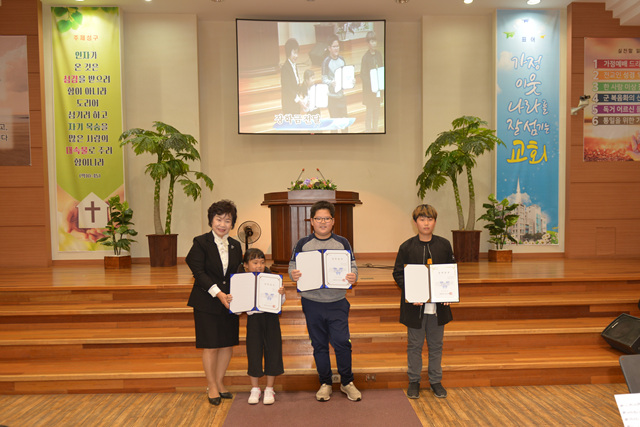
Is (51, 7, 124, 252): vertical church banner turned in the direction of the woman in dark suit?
yes

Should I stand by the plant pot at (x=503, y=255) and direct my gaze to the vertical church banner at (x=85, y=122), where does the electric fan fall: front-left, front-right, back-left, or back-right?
front-left

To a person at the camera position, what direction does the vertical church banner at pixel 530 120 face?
facing the viewer

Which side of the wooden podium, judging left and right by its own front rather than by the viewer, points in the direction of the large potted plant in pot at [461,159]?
left

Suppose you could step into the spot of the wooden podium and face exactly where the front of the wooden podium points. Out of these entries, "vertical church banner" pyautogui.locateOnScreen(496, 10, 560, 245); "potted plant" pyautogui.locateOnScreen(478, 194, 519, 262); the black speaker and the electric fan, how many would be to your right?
1

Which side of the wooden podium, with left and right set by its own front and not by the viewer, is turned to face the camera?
front

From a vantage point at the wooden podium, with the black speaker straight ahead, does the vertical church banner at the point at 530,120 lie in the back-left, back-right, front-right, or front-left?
front-left

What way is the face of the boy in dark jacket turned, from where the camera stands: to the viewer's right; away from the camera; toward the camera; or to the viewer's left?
toward the camera

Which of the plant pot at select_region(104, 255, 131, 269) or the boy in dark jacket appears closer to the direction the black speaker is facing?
the boy in dark jacket

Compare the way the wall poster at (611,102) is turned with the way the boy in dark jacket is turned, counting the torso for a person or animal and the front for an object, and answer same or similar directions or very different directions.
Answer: same or similar directions

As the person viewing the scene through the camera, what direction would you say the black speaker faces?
facing the viewer and to the left of the viewer

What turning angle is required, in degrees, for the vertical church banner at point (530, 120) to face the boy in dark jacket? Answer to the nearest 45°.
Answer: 0° — it already faces them

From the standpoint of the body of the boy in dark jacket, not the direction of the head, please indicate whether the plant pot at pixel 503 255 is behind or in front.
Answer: behind

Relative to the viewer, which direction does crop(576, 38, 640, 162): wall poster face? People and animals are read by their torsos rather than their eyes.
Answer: toward the camera

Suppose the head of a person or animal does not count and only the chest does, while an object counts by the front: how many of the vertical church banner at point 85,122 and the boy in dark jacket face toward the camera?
2

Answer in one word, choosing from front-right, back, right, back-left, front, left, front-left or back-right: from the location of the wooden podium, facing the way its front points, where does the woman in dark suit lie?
front

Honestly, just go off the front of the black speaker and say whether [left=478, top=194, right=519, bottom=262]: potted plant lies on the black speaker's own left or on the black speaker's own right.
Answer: on the black speaker's own right

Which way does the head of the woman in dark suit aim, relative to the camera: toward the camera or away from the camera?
toward the camera
